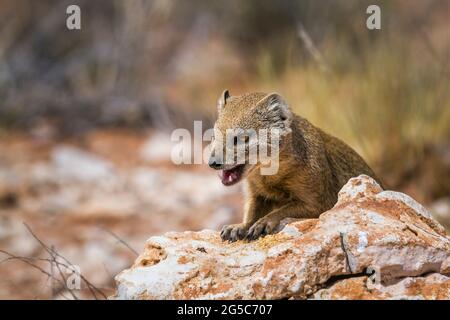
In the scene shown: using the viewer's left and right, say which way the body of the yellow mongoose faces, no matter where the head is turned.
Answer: facing the viewer and to the left of the viewer
